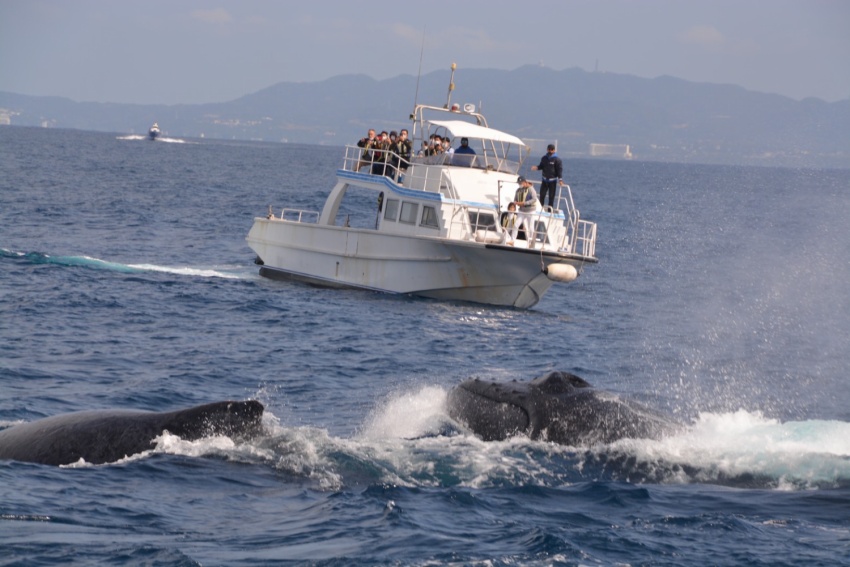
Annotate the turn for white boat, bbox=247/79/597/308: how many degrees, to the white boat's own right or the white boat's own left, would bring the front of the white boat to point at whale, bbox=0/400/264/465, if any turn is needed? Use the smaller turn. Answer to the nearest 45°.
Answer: approximately 45° to the white boat's own right

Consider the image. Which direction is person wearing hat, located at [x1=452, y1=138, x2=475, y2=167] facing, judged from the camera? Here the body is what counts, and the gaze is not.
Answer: toward the camera

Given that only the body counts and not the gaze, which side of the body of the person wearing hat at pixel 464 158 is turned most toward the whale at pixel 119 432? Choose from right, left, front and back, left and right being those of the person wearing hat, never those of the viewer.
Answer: front

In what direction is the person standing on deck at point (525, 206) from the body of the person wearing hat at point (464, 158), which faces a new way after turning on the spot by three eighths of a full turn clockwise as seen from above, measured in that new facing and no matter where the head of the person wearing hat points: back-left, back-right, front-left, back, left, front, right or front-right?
back

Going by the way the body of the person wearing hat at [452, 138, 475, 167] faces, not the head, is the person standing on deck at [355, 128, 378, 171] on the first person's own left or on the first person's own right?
on the first person's own right

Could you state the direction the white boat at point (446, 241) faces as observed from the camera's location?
facing the viewer and to the right of the viewer
